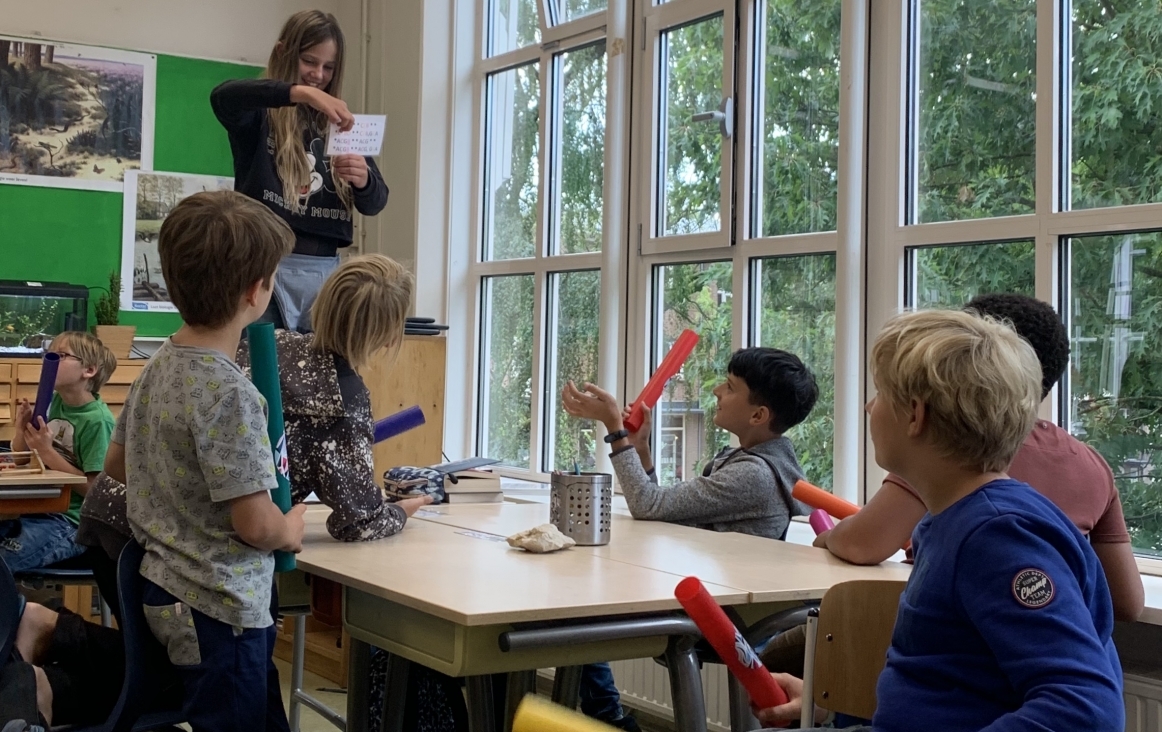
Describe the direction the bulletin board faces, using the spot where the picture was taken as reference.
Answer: facing the viewer

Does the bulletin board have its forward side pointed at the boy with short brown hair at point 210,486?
yes

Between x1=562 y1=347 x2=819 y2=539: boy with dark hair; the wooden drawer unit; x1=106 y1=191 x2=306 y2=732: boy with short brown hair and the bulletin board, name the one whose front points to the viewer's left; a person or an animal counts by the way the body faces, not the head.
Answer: the boy with dark hair

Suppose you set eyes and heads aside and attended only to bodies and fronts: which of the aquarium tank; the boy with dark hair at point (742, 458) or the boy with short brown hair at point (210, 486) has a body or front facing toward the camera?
the aquarium tank

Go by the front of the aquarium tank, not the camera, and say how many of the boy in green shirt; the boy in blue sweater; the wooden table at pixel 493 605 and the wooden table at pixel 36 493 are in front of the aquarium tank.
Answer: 4

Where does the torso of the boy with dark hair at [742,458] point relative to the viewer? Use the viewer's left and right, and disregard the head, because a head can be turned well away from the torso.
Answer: facing to the left of the viewer

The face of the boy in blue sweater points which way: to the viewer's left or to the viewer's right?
to the viewer's left

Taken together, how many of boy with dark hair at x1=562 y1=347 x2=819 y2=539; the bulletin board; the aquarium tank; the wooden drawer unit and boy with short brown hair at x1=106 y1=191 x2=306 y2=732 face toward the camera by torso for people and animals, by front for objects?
3

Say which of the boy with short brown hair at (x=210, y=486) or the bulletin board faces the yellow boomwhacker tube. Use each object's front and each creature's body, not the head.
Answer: the bulletin board

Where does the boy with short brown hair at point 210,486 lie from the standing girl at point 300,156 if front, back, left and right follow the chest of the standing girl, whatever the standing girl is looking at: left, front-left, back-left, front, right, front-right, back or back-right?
front-right

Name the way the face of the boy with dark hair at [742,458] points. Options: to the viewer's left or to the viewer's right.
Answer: to the viewer's left

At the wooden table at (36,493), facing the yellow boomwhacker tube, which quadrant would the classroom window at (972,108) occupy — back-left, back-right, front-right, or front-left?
front-left
